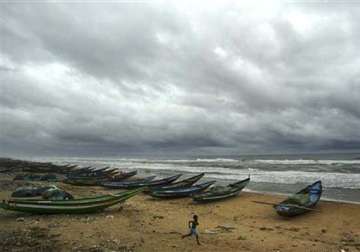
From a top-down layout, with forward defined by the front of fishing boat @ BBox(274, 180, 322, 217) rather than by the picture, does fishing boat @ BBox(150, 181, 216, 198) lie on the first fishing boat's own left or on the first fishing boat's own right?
on the first fishing boat's own left

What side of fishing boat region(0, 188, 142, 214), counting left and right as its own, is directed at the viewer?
right

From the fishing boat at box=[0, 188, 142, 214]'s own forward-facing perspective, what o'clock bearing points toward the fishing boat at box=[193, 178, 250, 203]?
the fishing boat at box=[193, 178, 250, 203] is roughly at 11 o'clock from the fishing boat at box=[0, 188, 142, 214].

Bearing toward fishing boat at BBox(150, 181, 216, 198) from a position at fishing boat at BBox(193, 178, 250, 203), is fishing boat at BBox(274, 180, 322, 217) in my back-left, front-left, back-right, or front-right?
back-left

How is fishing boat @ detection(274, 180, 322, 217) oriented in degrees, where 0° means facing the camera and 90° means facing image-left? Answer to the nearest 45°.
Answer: approximately 225°

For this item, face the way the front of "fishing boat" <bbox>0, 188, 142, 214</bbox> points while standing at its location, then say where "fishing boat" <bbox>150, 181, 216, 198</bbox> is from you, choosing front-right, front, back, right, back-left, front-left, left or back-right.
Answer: front-left
